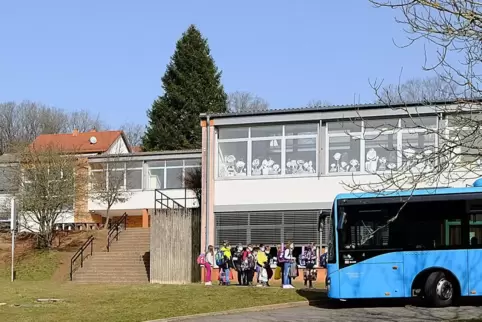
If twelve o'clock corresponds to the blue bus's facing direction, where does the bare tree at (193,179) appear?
The bare tree is roughly at 2 o'clock from the blue bus.

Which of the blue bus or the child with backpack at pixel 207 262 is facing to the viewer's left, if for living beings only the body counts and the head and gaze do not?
the blue bus

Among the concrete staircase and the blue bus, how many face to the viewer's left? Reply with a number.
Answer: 1

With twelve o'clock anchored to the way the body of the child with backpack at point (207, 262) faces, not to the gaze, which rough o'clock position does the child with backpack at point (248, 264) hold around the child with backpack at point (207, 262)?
the child with backpack at point (248, 264) is roughly at 1 o'clock from the child with backpack at point (207, 262).

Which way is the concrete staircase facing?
toward the camera

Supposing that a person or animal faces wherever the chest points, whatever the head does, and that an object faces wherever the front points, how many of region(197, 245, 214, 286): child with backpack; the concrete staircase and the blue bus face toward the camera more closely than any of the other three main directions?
1

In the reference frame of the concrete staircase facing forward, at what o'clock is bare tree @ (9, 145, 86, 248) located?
The bare tree is roughly at 5 o'clock from the concrete staircase.

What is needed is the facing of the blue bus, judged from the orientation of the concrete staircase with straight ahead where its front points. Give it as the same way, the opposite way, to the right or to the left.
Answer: to the right

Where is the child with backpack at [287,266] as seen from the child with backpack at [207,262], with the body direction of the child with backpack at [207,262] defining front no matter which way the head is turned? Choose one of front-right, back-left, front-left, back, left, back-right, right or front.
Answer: front-right

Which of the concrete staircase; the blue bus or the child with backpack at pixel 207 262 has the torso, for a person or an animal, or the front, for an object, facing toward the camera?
the concrete staircase

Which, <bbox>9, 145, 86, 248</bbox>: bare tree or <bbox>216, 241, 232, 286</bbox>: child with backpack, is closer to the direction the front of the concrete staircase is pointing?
the child with backpack

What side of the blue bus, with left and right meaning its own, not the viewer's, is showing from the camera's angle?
left
